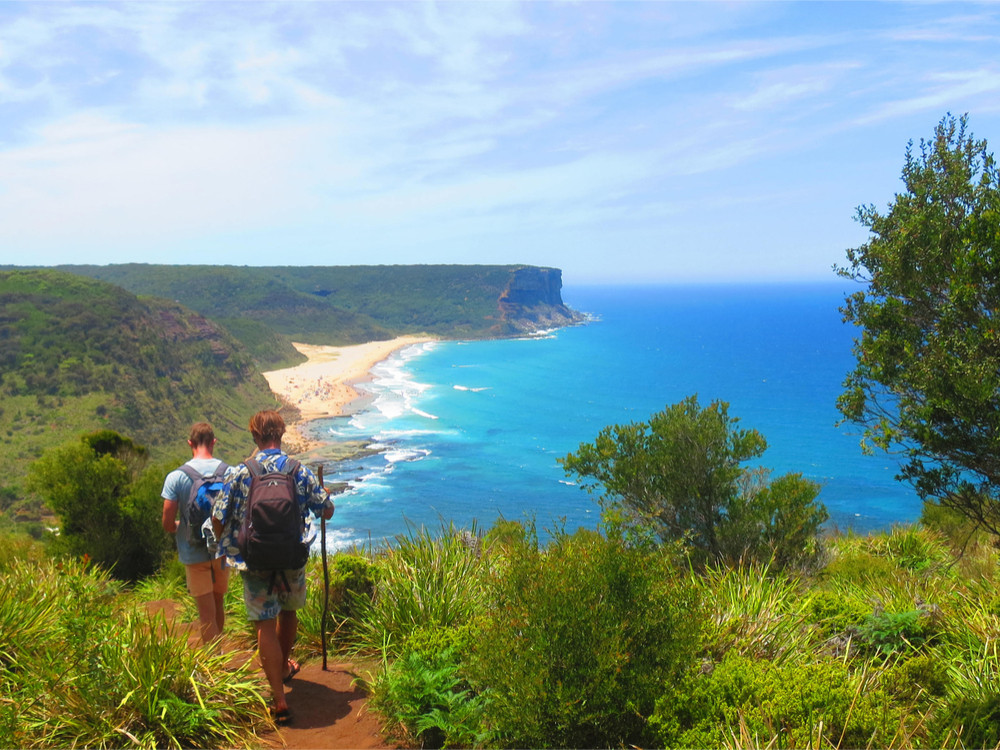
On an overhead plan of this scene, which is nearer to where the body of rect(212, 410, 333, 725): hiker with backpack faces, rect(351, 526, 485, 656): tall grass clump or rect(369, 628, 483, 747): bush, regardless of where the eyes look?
the tall grass clump

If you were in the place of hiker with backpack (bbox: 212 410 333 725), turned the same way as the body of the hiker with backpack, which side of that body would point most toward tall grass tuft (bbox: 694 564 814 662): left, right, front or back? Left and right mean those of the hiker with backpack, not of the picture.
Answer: right

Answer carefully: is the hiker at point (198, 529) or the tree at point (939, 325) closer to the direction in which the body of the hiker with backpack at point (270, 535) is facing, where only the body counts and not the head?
the hiker

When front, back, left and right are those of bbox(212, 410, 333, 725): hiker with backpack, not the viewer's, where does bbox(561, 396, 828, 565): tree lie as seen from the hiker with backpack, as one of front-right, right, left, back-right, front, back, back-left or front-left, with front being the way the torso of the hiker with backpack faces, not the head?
front-right

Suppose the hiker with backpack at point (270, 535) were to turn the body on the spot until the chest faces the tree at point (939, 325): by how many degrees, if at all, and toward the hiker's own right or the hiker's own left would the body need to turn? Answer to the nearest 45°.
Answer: approximately 90° to the hiker's own right

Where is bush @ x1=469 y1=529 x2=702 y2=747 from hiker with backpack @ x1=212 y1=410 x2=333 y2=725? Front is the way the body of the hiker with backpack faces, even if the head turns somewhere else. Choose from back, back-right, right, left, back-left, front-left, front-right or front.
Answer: back-right

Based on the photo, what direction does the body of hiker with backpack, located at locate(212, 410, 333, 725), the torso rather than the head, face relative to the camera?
away from the camera

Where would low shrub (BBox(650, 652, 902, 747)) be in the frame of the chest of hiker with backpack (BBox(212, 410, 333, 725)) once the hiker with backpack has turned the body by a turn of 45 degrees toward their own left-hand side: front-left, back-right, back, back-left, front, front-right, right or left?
back

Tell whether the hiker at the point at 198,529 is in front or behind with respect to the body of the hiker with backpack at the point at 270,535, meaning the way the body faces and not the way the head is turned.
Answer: in front

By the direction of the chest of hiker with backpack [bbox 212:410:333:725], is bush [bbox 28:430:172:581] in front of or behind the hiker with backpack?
in front

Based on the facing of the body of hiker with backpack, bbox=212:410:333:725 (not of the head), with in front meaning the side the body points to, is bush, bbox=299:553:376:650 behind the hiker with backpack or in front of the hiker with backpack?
in front

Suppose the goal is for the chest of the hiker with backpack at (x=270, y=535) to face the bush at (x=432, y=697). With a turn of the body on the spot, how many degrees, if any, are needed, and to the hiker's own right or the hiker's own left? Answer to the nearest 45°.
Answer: approximately 135° to the hiker's own right
